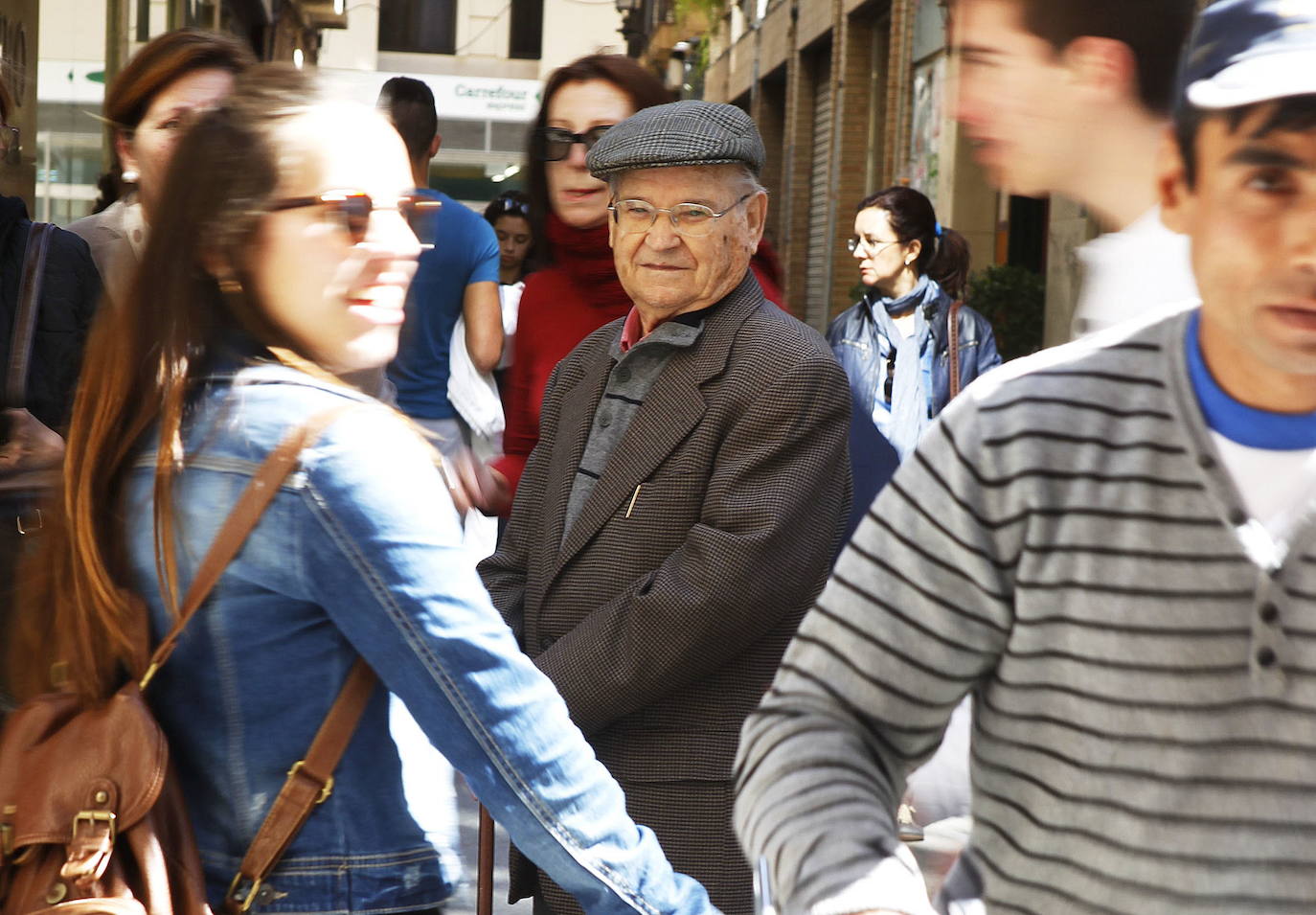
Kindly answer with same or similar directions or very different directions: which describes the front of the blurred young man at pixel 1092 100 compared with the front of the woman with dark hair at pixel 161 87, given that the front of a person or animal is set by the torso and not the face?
very different directions

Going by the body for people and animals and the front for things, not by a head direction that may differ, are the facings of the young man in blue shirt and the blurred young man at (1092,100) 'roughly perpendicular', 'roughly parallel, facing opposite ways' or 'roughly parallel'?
roughly perpendicular

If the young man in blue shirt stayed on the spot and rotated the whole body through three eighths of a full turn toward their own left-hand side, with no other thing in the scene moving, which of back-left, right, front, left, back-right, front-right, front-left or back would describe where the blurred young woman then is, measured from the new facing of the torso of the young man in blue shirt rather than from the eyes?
front-left

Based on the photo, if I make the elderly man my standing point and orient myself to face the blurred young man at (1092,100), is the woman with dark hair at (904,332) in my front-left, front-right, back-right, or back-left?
back-left

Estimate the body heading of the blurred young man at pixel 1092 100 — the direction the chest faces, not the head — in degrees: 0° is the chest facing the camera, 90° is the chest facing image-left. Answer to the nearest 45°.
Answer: approximately 90°

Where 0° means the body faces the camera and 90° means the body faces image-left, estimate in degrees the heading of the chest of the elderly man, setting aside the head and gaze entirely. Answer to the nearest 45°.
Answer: approximately 45°

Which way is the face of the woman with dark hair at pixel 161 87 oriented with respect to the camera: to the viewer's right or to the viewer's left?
to the viewer's right

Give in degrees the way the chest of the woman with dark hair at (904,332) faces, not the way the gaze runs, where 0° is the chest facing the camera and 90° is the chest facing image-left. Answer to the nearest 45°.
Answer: approximately 0°

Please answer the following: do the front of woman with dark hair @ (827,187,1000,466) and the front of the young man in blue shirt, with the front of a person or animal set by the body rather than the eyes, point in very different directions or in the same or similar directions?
very different directions

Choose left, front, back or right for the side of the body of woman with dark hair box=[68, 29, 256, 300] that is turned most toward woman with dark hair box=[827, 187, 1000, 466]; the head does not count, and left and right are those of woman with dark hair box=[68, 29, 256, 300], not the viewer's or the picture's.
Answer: left

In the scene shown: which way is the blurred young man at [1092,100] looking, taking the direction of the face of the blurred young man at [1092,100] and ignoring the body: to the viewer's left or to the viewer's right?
to the viewer's left

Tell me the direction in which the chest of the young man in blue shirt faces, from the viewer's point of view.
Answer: away from the camera

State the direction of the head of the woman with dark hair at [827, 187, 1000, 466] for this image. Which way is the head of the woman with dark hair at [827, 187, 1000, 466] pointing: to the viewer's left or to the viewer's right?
to the viewer's left
